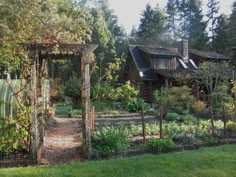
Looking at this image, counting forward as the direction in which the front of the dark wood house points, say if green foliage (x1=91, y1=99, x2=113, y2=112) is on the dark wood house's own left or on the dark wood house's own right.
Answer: on the dark wood house's own right

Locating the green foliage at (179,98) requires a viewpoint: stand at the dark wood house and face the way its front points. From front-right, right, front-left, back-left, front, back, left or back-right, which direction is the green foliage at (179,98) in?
front-right

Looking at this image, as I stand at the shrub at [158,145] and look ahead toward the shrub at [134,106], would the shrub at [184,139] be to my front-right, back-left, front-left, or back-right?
front-right

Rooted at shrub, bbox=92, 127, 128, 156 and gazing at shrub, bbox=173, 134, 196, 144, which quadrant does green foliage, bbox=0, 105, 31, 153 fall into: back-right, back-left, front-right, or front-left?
back-left

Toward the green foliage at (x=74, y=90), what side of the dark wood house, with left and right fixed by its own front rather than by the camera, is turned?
right

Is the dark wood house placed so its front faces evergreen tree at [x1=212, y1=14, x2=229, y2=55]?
no

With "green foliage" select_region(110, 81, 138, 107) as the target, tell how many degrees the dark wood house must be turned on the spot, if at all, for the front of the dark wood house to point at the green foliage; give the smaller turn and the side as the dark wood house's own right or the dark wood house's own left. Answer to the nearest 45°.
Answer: approximately 45° to the dark wood house's own right

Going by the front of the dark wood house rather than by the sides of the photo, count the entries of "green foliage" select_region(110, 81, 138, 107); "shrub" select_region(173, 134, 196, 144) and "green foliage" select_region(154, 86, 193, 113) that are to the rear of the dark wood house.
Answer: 0

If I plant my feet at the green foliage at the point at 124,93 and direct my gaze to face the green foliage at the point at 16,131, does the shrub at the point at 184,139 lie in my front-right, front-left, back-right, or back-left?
front-left

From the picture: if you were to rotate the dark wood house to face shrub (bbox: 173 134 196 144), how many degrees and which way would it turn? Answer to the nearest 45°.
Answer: approximately 45° to its right

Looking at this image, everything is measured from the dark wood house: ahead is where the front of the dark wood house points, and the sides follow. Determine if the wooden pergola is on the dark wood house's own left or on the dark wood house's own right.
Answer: on the dark wood house's own right

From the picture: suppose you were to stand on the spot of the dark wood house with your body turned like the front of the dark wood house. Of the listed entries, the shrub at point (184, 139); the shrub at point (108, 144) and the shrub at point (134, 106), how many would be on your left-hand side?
0

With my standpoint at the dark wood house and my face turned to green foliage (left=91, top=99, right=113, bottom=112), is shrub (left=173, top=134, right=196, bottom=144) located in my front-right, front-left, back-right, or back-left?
front-left

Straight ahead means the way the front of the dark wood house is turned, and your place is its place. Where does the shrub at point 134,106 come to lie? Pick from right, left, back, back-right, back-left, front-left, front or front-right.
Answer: front-right
